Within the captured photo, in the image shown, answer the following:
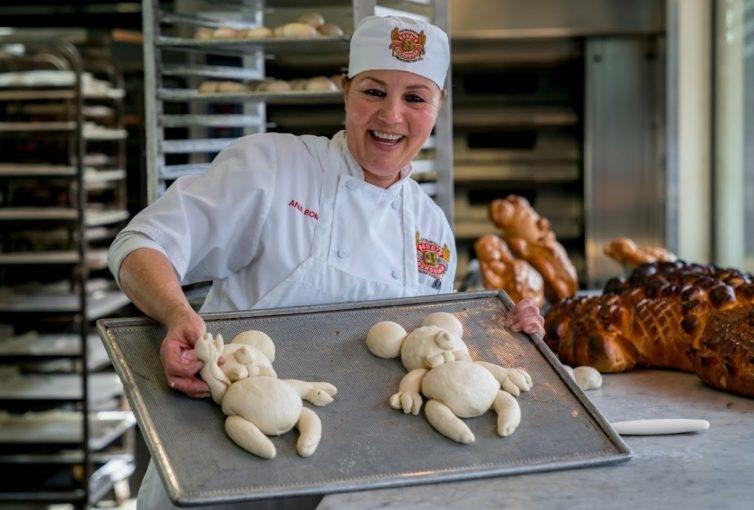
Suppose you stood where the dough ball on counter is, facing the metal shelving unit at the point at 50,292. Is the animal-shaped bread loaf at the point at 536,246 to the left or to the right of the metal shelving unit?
right

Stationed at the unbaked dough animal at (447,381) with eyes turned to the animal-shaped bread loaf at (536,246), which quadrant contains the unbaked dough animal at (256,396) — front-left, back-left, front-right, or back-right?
back-left

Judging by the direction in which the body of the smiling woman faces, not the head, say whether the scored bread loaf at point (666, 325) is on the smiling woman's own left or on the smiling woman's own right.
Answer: on the smiling woman's own left

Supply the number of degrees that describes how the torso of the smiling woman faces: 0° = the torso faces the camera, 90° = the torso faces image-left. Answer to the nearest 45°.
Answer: approximately 0°
